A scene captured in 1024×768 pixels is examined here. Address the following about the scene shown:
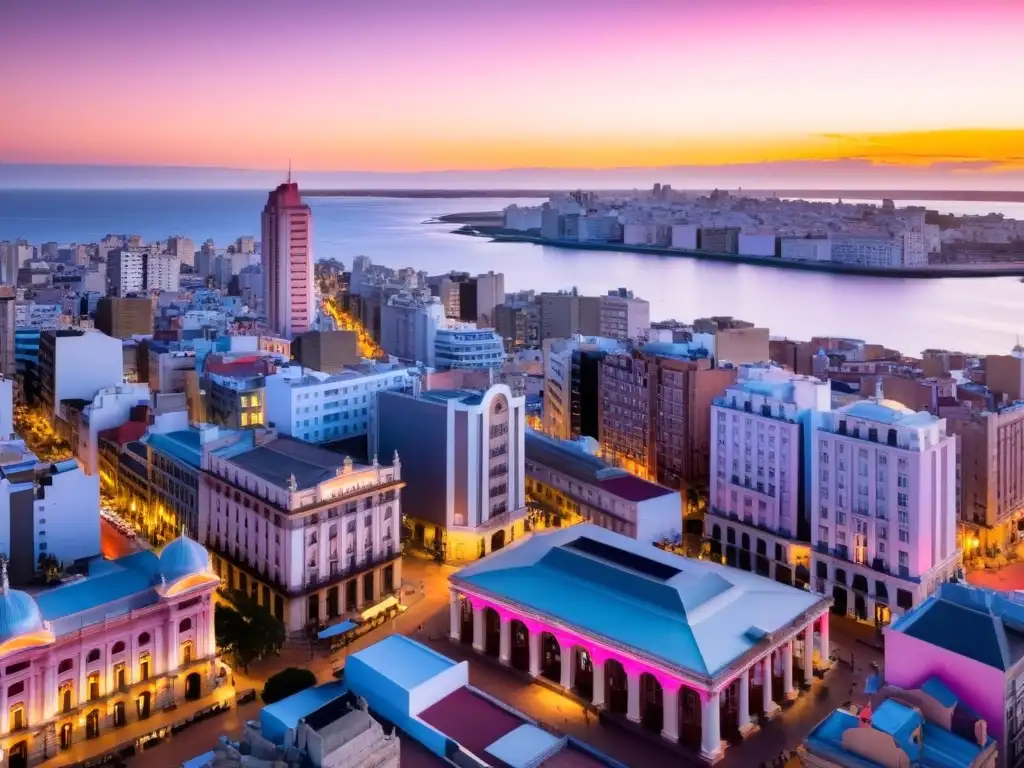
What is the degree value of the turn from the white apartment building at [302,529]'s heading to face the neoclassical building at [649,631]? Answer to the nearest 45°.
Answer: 0° — it already faces it

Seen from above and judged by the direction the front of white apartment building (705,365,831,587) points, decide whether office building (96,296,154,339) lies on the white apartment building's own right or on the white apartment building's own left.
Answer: on the white apartment building's own right

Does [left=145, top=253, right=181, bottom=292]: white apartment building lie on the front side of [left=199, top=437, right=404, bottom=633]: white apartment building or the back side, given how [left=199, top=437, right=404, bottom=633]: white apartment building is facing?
on the back side

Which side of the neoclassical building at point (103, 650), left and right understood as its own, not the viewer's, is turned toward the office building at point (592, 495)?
left

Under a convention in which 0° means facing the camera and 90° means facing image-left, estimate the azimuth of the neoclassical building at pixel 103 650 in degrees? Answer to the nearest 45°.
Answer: approximately 315°

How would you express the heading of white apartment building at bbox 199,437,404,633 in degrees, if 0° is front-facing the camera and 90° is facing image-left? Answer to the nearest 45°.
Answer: approximately 315°

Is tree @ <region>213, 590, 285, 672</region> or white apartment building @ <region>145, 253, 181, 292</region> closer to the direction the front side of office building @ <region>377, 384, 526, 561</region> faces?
the tree

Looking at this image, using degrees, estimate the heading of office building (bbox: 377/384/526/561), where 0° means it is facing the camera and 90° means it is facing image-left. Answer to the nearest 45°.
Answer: approximately 315°

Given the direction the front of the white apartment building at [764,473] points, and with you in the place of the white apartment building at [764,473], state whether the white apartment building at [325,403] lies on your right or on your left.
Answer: on your right

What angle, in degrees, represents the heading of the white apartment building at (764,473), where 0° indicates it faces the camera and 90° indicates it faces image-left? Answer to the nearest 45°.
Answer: approximately 45°
